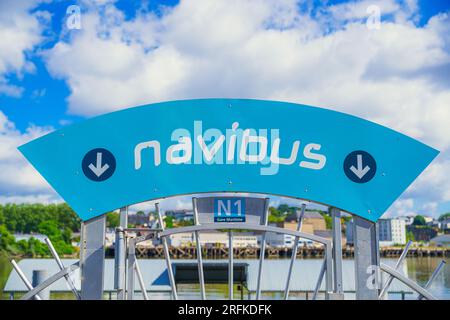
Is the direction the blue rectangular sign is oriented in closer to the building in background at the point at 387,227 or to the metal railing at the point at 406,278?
the metal railing

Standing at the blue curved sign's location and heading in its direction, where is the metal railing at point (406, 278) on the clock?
The metal railing is roughly at 9 o'clock from the blue curved sign.

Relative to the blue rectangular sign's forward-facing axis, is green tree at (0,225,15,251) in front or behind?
behind

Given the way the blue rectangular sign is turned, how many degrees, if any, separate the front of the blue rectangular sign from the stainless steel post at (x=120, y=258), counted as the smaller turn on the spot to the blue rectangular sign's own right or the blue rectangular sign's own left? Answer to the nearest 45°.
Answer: approximately 90° to the blue rectangular sign's own right

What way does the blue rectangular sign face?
toward the camera

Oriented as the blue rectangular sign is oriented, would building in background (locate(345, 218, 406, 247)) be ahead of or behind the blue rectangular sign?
behind

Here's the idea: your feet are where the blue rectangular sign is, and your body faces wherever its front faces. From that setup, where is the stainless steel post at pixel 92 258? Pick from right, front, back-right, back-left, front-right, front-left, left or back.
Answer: right

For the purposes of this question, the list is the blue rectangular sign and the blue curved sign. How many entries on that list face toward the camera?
2

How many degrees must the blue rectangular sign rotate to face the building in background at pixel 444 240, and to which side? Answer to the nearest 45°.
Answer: approximately 135° to its left

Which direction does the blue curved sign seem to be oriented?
toward the camera

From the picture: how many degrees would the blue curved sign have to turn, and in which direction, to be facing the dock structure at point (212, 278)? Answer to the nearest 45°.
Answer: approximately 180°

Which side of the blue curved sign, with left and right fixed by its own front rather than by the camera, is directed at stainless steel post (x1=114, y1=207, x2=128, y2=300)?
right

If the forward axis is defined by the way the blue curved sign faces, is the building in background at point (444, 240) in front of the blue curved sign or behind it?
behind
